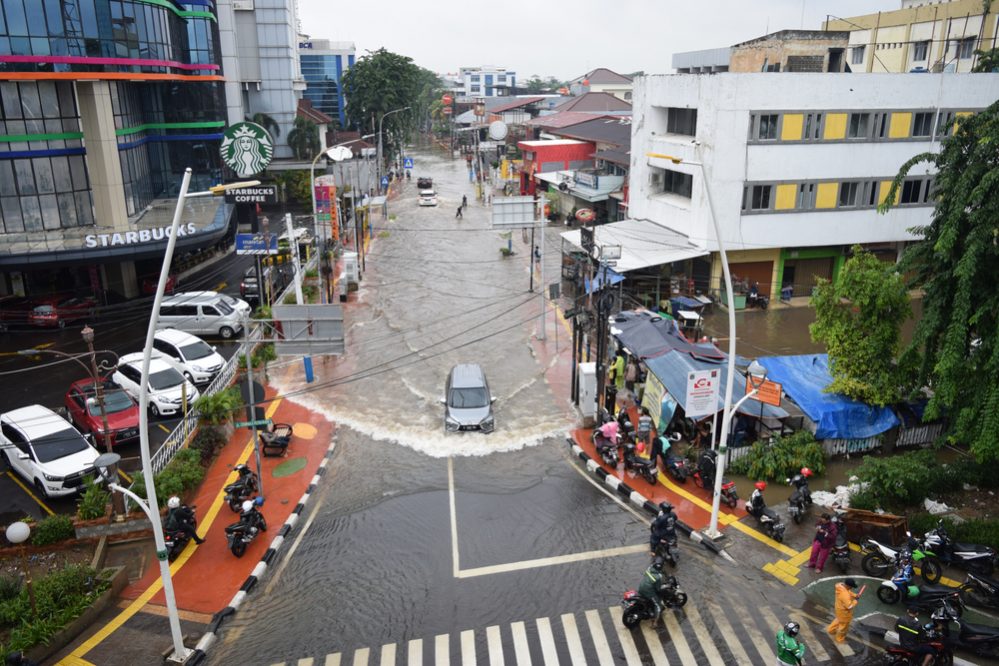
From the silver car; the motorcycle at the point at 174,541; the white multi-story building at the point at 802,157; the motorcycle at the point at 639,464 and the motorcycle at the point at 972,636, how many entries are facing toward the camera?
2

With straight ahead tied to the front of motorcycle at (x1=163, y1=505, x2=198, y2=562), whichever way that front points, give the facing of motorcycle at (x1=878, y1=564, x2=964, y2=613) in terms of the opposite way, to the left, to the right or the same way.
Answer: to the left

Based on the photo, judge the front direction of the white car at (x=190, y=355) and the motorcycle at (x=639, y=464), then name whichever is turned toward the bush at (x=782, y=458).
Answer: the white car

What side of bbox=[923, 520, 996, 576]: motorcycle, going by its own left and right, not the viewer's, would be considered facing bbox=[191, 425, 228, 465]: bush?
front

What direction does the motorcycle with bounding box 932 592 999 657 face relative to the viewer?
to the viewer's left

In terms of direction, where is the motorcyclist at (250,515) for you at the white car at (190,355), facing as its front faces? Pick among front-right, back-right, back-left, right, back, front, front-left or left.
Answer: front-right

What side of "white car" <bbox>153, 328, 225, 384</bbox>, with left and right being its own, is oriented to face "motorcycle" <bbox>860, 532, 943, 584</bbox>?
front

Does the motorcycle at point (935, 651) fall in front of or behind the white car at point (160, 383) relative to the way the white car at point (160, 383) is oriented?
in front
